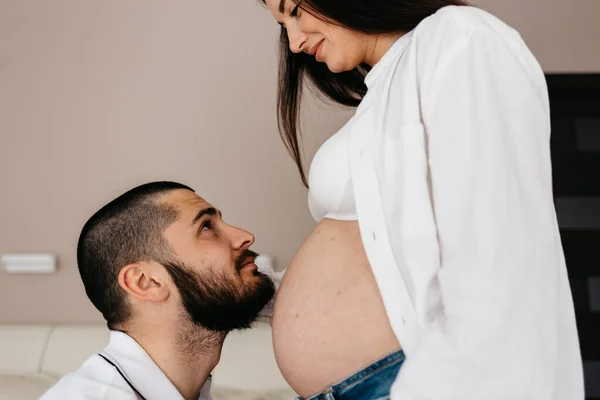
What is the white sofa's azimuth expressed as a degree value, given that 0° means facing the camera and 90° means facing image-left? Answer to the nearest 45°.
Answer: approximately 0°
